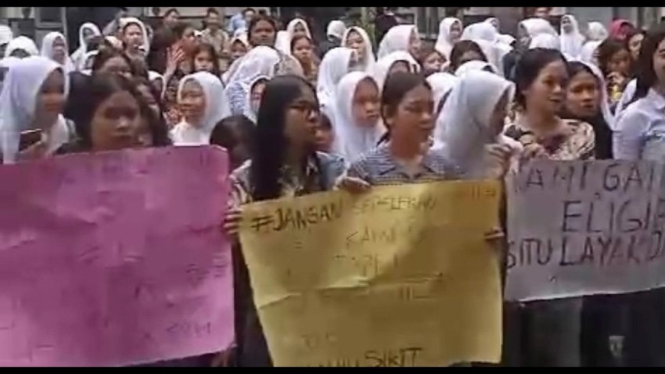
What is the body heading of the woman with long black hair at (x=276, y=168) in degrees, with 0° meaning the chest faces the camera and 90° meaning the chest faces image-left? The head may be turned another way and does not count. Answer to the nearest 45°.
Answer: approximately 315°
